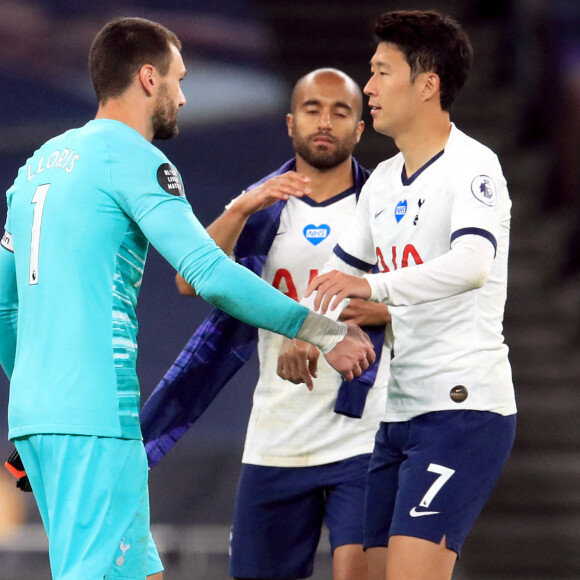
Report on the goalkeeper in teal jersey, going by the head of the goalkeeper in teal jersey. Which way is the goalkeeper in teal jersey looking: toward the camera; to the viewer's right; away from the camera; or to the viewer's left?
to the viewer's right

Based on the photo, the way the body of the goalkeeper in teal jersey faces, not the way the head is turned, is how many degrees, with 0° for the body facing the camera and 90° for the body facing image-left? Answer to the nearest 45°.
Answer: approximately 225°
